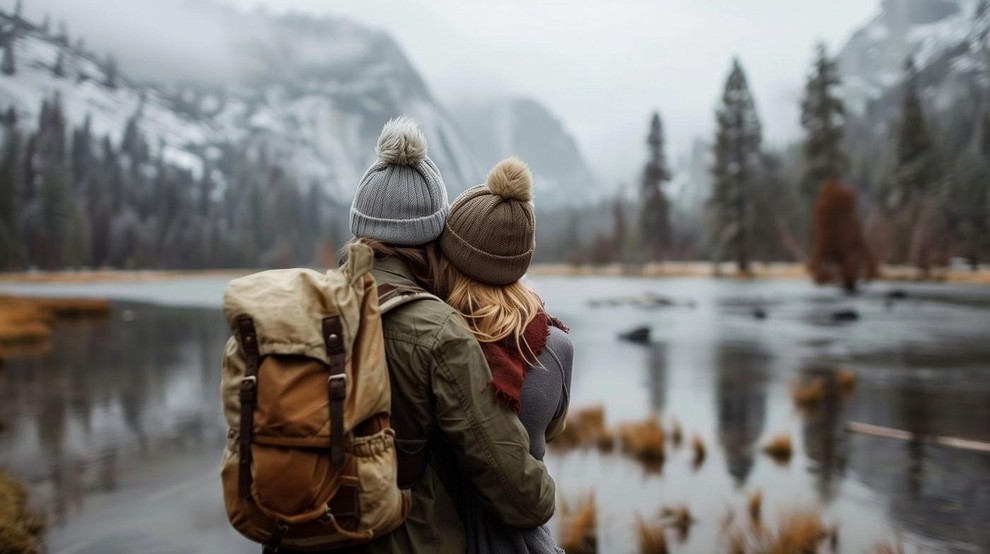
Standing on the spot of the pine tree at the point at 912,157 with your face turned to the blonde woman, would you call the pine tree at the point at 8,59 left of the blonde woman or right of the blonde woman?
right

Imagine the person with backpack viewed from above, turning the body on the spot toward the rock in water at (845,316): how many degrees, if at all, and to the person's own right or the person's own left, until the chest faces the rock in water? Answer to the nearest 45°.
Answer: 0° — they already face it

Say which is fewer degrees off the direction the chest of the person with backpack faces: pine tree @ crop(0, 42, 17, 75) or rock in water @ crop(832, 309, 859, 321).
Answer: the rock in water

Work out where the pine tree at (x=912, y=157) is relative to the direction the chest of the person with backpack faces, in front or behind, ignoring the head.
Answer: in front

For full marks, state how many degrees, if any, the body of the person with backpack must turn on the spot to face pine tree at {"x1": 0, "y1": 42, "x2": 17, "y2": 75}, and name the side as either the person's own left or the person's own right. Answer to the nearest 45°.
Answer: approximately 90° to the person's own left

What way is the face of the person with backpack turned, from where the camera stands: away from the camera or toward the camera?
away from the camera

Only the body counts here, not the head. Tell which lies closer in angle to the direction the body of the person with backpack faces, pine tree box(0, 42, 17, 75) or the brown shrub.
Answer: the brown shrub

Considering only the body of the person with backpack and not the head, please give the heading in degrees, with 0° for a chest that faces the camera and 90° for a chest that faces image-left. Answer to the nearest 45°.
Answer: approximately 225°
